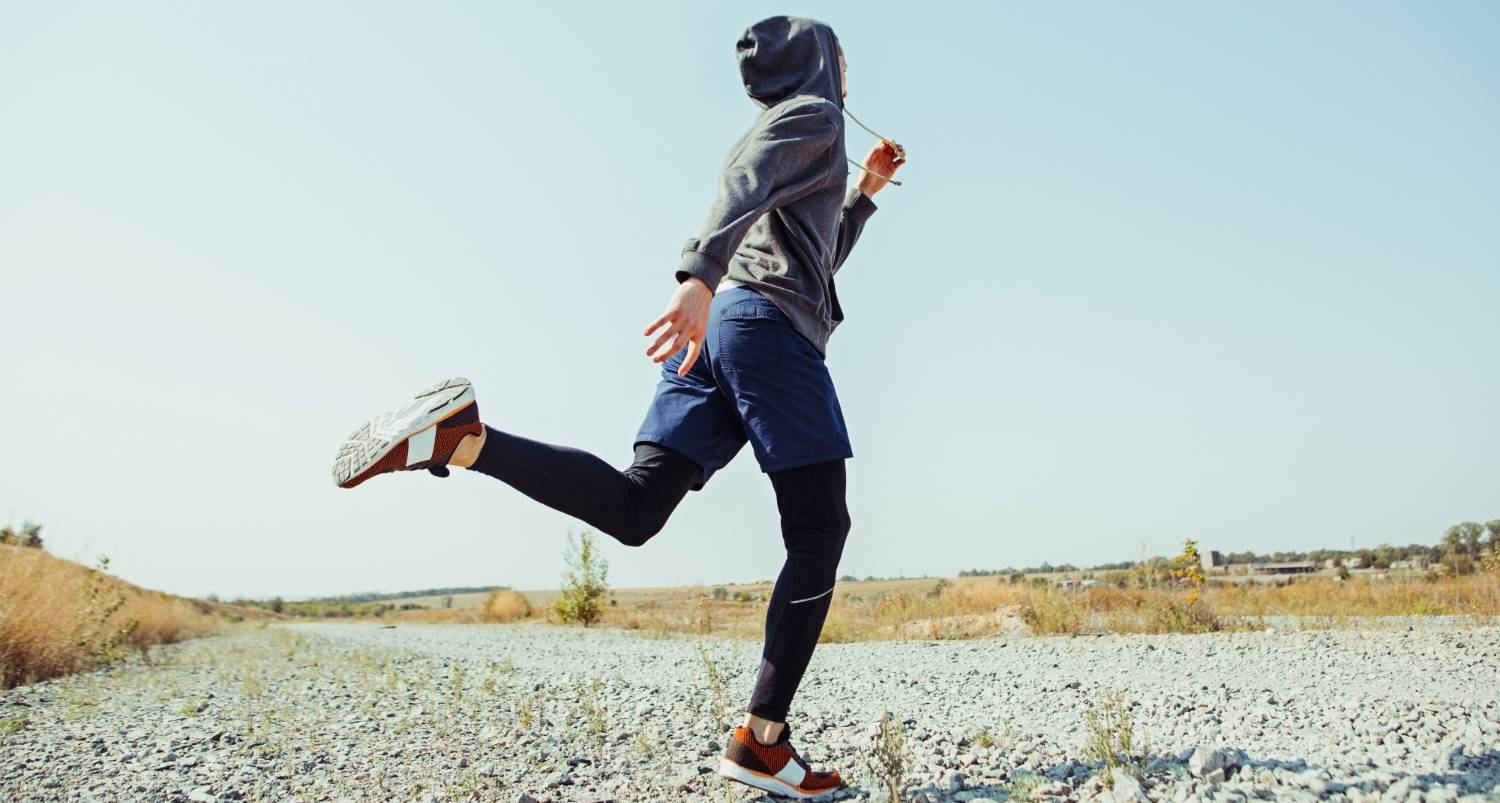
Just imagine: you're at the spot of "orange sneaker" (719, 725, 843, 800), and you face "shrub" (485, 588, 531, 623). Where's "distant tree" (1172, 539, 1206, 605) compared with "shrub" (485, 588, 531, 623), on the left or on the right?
right

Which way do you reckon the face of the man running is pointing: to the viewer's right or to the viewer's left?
to the viewer's right

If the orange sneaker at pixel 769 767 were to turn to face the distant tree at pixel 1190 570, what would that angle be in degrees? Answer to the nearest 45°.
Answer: approximately 45° to its left

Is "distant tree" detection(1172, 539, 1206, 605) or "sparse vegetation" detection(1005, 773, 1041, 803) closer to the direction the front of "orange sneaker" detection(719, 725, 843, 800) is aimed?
the sparse vegetation

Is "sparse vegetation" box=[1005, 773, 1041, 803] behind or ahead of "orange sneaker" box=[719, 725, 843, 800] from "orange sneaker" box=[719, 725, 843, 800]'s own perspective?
ahead

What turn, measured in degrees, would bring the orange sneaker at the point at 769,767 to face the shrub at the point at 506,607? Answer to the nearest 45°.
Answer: approximately 90° to its left

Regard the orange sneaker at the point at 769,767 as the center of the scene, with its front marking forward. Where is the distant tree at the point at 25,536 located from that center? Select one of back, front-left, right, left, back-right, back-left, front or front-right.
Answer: back-left

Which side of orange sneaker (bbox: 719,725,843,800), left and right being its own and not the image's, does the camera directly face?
right

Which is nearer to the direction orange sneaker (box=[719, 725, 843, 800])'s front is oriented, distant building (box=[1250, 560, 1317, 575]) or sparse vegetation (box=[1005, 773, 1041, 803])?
the sparse vegetation

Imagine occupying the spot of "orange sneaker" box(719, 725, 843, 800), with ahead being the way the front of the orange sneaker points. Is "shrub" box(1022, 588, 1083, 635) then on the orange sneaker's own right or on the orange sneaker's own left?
on the orange sneaker's own left
